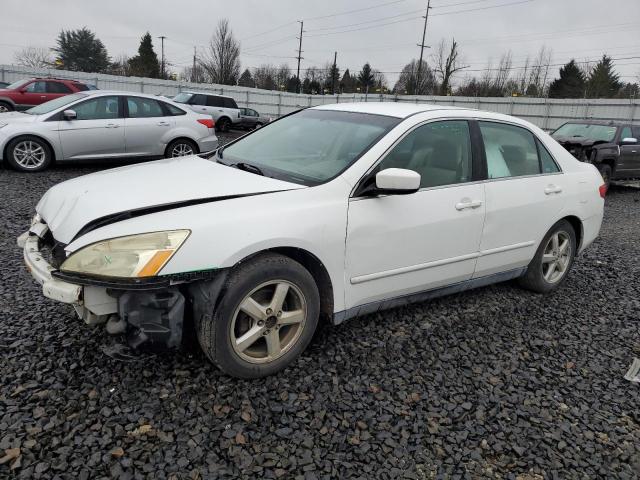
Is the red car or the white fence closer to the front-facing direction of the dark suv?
the red car

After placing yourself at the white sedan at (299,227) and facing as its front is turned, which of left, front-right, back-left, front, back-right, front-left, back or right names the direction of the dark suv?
back

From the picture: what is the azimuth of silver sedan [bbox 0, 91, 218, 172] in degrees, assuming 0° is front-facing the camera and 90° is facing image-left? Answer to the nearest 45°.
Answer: approximately 90°

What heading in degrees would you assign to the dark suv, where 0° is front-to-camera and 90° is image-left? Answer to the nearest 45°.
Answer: approximately 45°

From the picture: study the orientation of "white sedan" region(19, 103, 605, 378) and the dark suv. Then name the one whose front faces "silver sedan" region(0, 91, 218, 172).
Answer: the dark suv

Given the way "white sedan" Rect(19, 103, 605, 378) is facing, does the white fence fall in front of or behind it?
behind

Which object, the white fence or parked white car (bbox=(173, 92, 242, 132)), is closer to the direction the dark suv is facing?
the parked white car

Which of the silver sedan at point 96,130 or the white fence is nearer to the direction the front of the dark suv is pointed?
the silver sedan

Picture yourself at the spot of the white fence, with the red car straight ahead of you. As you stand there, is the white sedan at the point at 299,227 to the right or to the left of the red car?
left

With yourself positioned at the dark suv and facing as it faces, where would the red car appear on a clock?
The red car is roughly at 1 o'clock from the dark suv.
